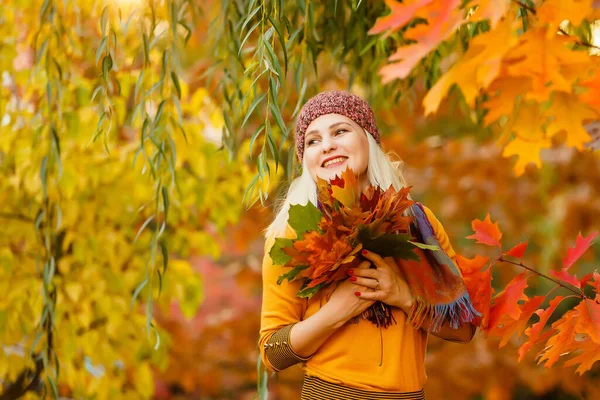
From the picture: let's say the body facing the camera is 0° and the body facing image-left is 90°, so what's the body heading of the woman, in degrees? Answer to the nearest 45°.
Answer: approximately 0°

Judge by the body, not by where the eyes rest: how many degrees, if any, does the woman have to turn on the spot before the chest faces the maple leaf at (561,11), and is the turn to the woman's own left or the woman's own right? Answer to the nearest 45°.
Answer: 0° — they already face it

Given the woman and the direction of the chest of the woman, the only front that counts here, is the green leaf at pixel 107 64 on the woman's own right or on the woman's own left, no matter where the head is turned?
on the woman's own right

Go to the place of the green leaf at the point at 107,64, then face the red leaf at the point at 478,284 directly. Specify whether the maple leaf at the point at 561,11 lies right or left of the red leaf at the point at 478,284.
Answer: right

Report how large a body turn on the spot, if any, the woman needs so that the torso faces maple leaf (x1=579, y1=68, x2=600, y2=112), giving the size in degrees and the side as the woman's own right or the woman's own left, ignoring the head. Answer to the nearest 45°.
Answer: approximately 45° to the woman's own left
